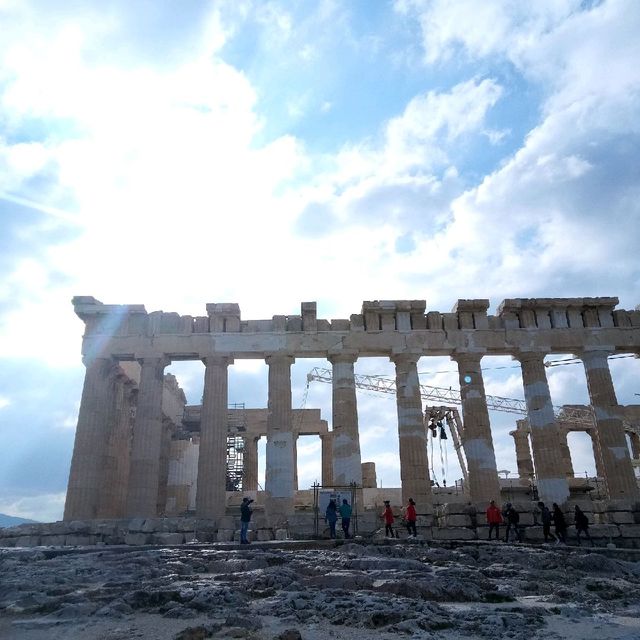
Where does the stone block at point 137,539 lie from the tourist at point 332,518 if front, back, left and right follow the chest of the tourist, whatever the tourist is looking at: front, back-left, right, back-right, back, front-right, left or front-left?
left

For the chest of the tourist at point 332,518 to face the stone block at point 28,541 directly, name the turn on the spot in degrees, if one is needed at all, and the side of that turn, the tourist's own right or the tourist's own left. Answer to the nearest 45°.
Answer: approximately 90° to the tourist's own left

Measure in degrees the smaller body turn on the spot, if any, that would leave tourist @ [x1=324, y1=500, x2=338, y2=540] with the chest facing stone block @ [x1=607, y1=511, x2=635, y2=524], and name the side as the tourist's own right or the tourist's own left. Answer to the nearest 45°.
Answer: approximately 90° to the tourist's own right

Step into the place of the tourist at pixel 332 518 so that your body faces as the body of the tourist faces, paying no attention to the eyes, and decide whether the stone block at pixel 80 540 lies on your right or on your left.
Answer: on your left

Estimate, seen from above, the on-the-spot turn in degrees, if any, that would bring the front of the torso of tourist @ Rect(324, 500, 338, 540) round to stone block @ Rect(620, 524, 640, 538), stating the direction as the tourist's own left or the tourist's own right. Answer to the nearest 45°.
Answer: approximately 90° to the tourist's own right

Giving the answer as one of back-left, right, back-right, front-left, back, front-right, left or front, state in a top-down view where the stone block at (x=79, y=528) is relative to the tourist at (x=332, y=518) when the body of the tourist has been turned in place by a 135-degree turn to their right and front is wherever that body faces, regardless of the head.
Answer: back-right

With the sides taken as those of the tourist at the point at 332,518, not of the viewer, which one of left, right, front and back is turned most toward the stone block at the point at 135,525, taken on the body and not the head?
left

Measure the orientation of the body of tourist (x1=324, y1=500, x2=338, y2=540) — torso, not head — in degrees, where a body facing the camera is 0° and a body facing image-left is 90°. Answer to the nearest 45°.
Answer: approximately 180°

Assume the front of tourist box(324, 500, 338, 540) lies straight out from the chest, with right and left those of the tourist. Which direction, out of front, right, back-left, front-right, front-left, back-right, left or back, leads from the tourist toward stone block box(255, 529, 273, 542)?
front-left

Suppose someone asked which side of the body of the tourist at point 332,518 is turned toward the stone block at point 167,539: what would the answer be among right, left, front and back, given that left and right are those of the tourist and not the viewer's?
left
